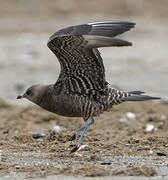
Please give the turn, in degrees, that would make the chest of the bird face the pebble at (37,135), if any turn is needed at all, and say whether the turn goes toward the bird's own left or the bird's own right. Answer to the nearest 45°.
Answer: approximately 45° to the bird's own right

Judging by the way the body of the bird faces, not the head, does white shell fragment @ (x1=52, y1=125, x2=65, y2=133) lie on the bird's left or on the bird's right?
on the bird's right

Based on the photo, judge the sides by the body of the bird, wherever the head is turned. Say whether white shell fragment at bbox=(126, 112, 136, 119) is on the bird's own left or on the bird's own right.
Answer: on the bird's own right

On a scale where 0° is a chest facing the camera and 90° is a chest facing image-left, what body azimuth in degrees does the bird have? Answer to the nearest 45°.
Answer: approximately 90°
